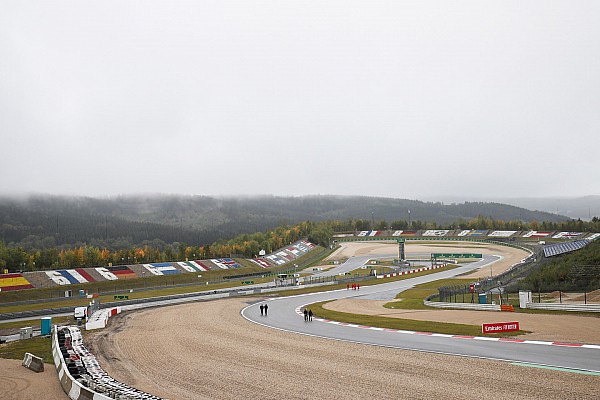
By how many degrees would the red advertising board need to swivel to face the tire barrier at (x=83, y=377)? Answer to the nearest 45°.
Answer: approximately 45° to its right

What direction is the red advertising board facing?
toward the camera

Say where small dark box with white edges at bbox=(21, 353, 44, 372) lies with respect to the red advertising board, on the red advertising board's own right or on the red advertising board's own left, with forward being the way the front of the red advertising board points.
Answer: on the red advertising board's own right

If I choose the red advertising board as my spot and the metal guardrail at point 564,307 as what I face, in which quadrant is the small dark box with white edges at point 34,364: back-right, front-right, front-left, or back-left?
back-left

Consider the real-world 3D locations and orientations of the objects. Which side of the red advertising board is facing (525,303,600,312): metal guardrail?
back

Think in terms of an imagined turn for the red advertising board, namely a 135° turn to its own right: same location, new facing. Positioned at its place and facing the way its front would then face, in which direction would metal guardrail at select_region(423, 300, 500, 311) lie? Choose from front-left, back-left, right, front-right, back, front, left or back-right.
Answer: front-right
